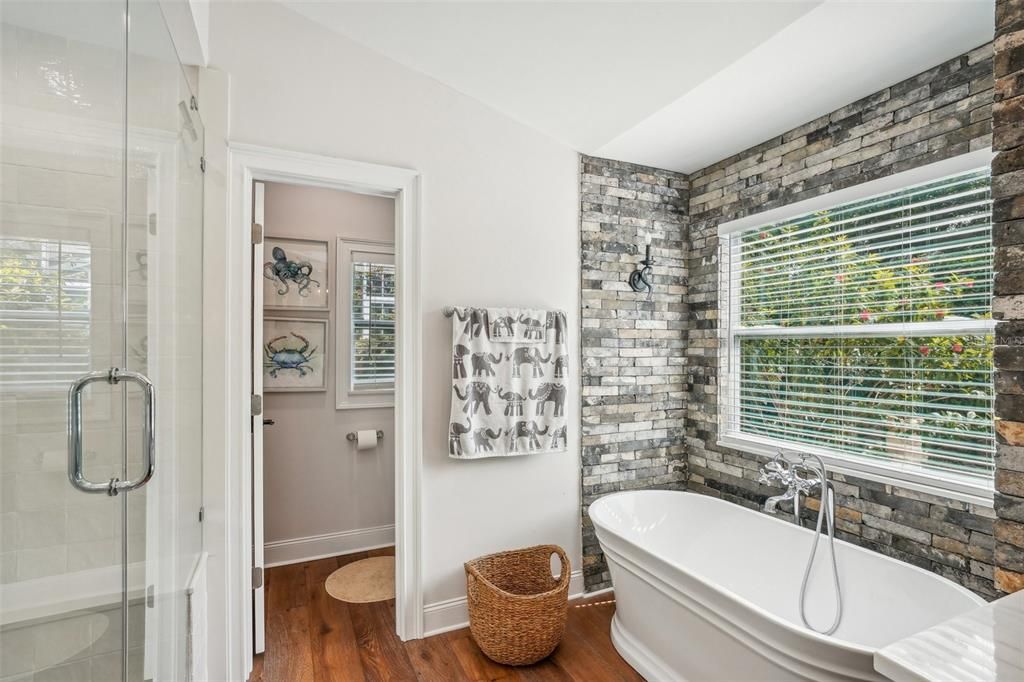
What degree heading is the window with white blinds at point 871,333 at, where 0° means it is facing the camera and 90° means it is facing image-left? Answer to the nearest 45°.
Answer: approximately 45°

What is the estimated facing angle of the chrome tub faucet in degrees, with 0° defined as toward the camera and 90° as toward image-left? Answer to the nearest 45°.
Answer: approximately 45°

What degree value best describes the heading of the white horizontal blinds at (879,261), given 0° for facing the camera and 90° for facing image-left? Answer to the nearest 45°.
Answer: approximately 45°

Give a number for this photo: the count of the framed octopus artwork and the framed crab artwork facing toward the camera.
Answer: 2

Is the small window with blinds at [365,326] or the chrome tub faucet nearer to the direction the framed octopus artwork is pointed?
the chrome tub faucet
